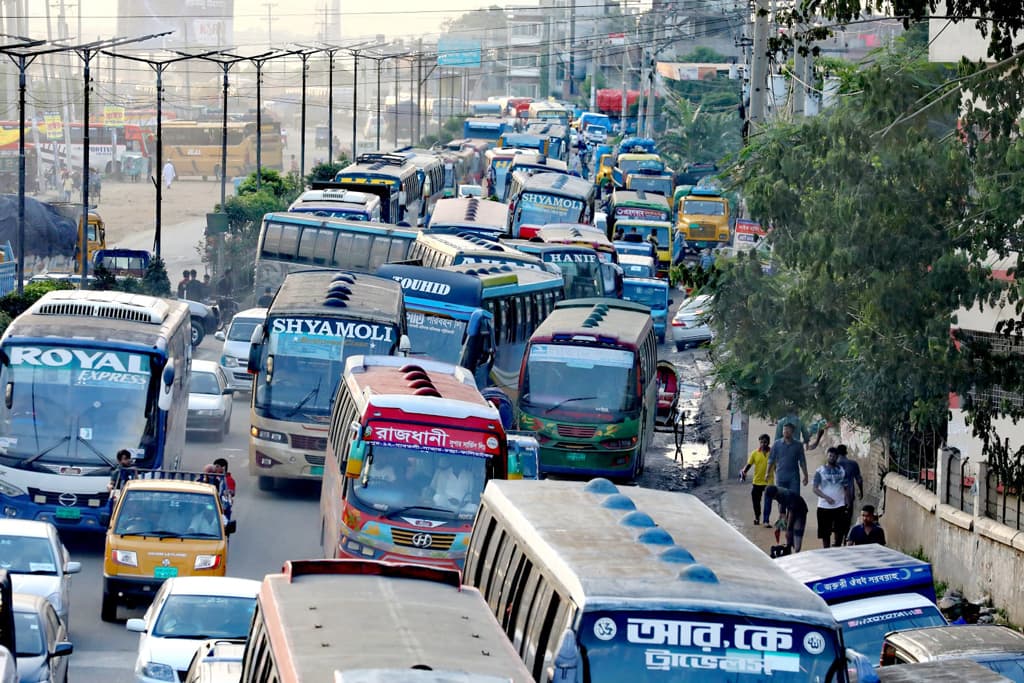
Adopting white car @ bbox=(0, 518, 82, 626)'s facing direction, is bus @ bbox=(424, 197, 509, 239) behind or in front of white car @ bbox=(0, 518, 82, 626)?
behind

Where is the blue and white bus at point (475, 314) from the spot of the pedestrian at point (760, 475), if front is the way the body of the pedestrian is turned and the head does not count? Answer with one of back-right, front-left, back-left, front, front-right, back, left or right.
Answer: back-right

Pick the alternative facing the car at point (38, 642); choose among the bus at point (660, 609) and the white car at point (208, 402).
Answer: the white car

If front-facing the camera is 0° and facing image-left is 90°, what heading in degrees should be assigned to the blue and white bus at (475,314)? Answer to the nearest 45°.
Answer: approximately 45°

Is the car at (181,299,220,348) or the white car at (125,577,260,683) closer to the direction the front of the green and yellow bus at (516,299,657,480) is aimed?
the white car

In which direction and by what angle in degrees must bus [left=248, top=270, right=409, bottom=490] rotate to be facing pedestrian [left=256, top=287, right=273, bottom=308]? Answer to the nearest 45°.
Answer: approximately 180°

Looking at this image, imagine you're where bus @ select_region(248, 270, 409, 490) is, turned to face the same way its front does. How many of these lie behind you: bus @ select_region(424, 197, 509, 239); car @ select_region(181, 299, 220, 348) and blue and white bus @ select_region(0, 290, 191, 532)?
2

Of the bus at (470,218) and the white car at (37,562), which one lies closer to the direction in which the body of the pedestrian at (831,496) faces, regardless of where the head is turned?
the white car
